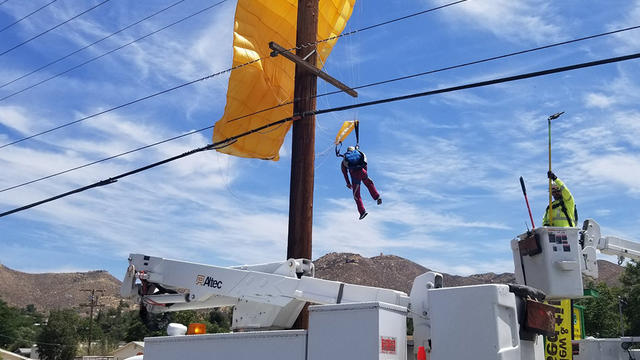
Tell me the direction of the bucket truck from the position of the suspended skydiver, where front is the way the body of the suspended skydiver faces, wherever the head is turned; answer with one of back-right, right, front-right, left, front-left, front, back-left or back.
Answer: back

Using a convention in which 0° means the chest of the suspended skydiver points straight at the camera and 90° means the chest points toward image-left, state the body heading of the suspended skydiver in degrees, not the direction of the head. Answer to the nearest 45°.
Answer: approximately 180°

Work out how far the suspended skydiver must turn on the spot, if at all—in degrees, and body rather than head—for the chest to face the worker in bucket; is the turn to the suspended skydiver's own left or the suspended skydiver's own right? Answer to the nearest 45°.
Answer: approximately 135° to the suspended skydiver's own right

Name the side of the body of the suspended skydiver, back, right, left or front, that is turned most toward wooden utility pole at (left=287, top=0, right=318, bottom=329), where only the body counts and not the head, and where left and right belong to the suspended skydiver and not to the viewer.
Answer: left
